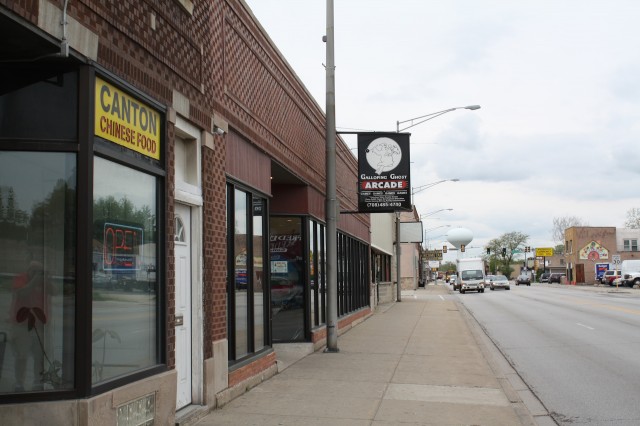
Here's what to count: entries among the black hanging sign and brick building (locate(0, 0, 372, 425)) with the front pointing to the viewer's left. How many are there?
0

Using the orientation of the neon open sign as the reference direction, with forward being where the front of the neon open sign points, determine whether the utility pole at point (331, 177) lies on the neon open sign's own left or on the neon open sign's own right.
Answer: on the neon open sign's own left

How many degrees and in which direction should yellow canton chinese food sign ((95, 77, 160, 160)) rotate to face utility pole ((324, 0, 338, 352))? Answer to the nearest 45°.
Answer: approximately 90° to its left

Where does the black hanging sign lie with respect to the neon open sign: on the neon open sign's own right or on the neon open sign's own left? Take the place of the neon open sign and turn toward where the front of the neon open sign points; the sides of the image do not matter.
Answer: on the neon open sign's own left

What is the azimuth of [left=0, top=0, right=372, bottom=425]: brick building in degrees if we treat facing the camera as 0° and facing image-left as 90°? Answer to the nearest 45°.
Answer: approximately 315°

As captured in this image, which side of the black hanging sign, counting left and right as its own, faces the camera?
front

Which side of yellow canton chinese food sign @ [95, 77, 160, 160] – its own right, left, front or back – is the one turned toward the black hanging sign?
left

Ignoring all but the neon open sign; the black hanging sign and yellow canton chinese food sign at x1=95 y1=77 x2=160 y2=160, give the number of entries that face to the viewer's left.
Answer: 0

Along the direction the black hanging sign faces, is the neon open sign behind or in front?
in front

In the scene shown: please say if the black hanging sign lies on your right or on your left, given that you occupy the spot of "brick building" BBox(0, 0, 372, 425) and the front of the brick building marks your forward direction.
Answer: on your left

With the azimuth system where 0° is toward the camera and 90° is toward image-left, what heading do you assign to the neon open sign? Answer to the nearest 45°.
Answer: approximately 315°
